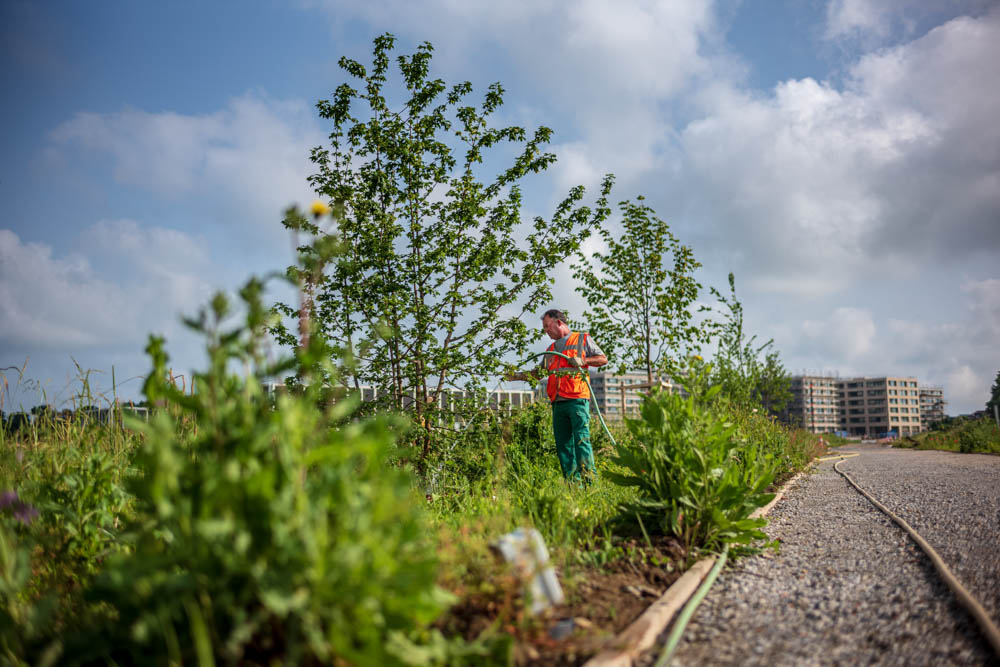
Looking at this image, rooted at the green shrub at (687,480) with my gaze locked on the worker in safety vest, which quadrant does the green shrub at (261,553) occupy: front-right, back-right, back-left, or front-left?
back-left
